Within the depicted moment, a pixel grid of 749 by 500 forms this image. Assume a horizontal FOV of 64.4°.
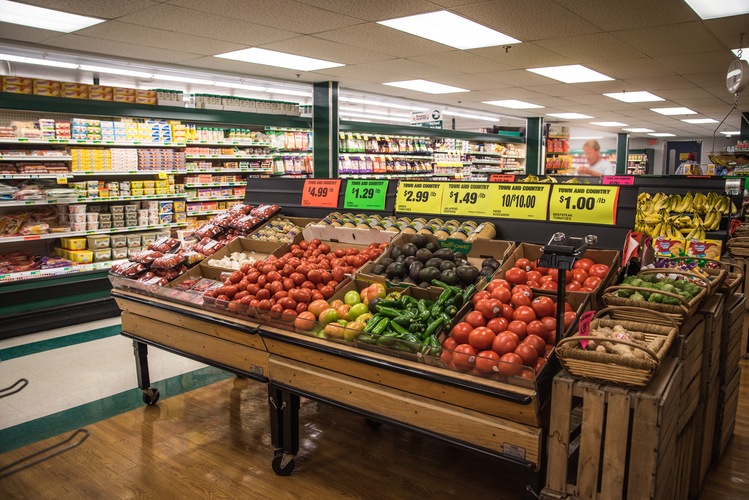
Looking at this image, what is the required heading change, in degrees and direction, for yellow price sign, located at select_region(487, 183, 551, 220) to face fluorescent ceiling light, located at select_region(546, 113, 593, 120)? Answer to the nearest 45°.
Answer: approximately 180°

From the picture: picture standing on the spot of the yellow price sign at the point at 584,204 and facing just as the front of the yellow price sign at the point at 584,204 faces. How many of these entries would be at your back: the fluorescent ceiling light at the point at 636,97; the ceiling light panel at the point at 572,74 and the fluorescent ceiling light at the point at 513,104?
3

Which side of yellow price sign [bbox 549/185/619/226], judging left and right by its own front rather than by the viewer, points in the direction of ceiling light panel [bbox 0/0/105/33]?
right

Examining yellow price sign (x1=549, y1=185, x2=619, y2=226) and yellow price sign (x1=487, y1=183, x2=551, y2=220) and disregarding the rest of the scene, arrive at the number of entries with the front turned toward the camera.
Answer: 2

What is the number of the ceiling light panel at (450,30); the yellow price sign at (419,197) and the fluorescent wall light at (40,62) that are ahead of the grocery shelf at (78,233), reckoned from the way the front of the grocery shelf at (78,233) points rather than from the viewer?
2

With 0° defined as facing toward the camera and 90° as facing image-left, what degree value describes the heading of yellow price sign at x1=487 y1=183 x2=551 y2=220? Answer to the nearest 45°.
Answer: approximately 0°

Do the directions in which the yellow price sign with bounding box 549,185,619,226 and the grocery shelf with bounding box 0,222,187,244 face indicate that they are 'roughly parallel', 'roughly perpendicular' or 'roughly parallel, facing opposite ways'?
roughly perpendicular

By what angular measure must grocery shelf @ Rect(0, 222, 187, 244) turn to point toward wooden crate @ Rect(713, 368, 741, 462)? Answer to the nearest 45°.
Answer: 0° — it already faces it

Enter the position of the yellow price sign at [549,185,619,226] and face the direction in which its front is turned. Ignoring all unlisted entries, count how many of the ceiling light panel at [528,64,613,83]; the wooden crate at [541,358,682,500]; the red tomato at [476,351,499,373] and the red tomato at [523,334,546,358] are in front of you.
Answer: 3

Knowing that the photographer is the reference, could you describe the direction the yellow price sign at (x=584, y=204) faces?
facing the viewer

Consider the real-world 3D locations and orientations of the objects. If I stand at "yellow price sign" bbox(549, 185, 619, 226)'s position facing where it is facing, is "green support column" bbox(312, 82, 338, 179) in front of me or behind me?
behind

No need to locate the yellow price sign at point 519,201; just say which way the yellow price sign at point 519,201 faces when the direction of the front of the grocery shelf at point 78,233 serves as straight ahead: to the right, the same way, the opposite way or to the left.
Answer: to the right

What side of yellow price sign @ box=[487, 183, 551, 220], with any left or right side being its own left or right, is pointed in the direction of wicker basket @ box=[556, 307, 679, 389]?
front

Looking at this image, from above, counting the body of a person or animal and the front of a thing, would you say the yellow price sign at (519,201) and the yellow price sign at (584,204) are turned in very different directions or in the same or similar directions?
same or similar directions

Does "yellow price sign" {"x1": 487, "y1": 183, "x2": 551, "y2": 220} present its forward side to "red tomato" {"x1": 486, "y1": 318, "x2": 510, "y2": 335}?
yes
